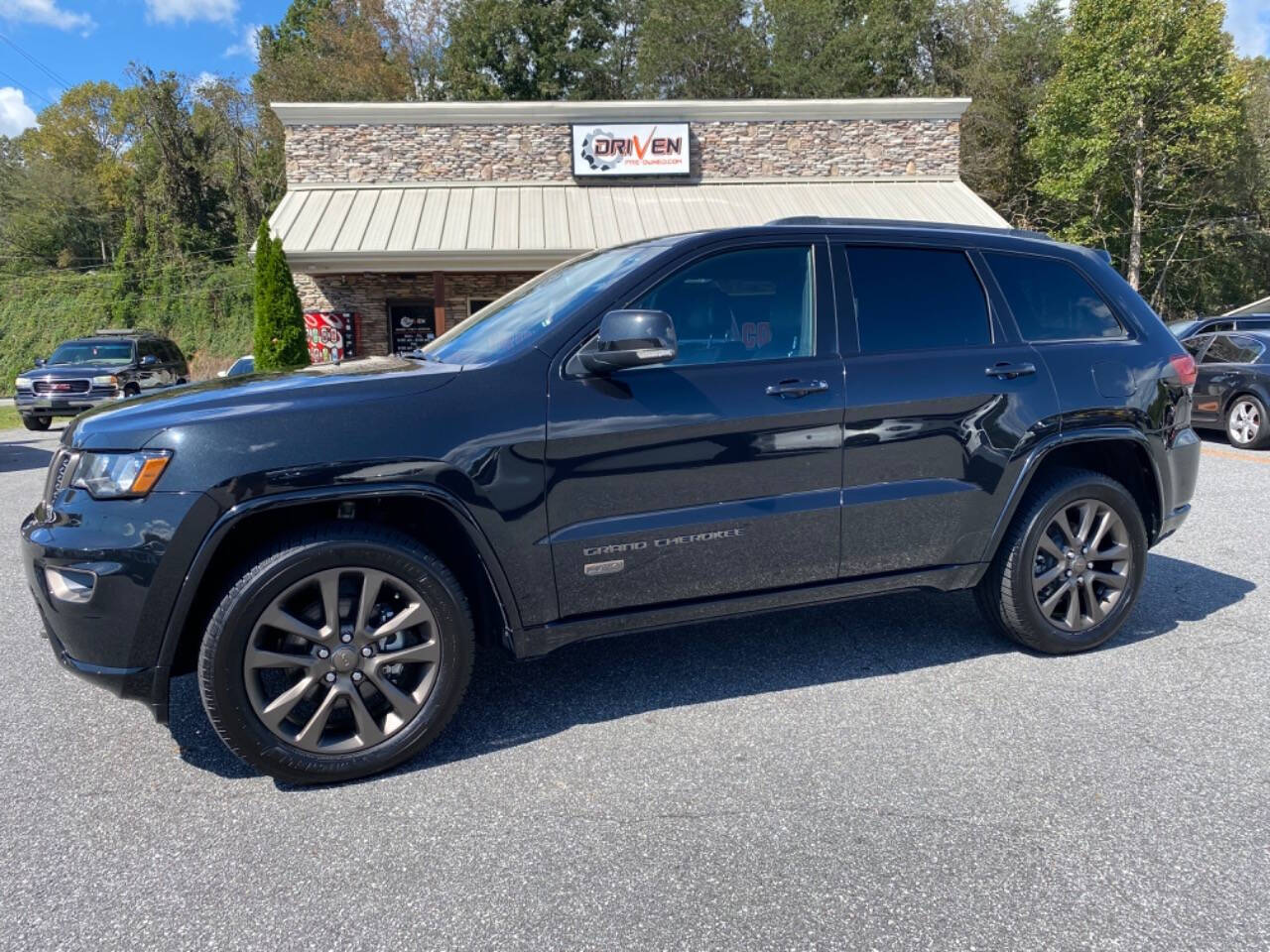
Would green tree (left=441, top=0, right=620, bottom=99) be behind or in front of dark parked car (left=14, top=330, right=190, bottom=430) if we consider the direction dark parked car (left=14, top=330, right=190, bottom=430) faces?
behind

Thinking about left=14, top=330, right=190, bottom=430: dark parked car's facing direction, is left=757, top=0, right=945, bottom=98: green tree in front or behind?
behind

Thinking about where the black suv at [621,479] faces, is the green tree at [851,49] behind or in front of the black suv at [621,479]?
behind

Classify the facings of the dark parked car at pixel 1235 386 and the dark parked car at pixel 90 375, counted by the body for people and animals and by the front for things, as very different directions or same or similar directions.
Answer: very different directions

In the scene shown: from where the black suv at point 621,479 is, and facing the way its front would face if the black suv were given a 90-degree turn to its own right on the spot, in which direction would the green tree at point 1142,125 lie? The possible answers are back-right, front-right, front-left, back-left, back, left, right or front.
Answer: right

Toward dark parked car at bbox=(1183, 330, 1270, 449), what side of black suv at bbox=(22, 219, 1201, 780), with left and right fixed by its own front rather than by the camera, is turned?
back

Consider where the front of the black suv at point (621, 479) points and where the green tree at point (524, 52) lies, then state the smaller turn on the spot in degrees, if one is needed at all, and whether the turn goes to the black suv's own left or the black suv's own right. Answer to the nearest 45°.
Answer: approximately 135° to the black suv's own right

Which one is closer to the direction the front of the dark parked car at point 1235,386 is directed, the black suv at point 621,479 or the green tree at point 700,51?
the green tree

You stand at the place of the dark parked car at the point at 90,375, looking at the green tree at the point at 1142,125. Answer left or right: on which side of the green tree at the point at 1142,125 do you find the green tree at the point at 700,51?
left

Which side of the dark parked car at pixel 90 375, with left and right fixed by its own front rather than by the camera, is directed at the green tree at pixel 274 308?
left

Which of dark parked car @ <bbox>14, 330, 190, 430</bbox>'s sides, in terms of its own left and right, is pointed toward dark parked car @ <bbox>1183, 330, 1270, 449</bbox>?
left

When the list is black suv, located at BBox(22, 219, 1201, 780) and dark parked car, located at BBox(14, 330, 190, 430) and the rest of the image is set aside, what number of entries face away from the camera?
0

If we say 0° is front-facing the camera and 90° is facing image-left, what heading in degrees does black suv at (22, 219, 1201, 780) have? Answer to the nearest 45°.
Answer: approximately 45°
